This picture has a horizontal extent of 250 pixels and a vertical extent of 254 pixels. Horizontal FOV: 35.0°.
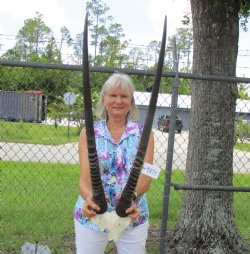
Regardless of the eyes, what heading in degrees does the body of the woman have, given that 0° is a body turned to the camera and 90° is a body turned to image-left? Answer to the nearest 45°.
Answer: approximately 0°

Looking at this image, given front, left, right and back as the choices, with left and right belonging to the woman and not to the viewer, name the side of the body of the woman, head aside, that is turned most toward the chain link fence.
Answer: back
